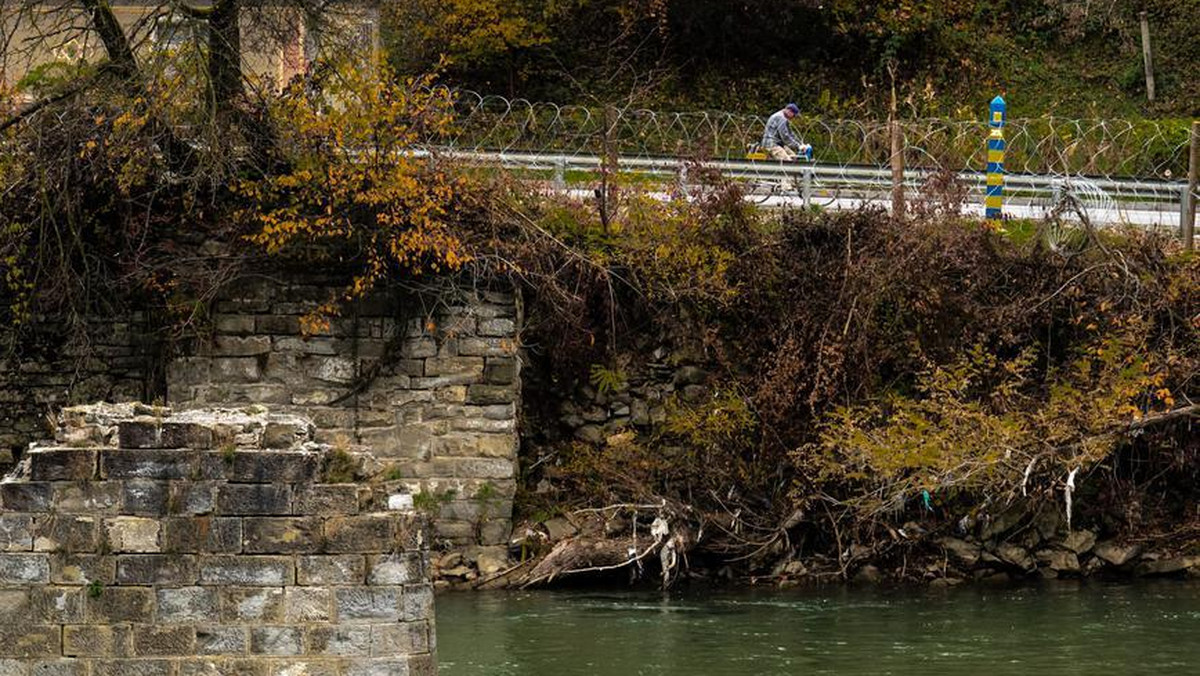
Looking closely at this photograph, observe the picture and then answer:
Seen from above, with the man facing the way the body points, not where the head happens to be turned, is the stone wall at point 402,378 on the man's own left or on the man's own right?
on the man's own right

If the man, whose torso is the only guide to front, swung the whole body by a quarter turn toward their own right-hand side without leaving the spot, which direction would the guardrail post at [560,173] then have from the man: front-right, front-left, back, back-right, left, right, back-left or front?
front-right

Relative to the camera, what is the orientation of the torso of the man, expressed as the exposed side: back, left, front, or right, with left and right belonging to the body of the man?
right

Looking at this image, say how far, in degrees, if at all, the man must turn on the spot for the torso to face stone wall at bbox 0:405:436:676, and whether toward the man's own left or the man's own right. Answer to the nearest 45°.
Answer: approximately 90° to the man's own right
